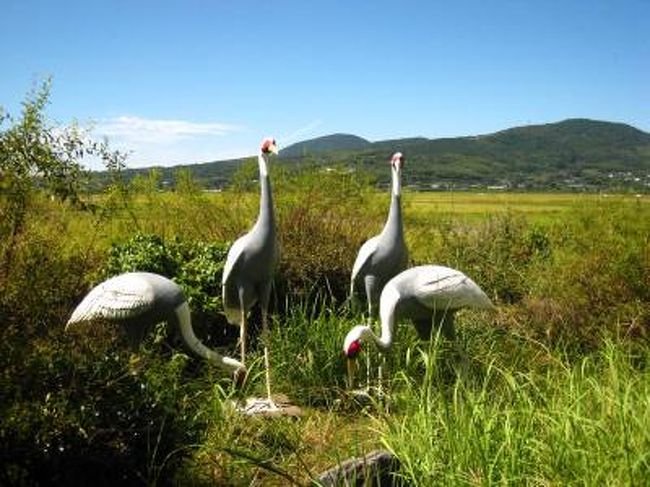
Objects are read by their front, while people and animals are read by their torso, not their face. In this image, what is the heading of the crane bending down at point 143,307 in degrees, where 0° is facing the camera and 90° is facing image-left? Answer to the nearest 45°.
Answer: approximately 270°

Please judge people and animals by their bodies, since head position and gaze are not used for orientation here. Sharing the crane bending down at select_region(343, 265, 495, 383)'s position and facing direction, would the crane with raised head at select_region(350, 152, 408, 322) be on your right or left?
on your right

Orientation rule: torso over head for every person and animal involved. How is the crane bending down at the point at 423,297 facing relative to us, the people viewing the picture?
facing to the left of the viewer

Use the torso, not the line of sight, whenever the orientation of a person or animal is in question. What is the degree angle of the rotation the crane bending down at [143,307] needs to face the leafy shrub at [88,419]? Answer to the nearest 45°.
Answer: approximately 90° to its right

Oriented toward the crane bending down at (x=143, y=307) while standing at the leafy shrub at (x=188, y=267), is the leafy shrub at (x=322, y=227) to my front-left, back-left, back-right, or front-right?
back-left

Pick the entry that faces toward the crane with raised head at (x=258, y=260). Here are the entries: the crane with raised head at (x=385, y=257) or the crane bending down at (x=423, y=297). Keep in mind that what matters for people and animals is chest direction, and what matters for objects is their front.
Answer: the crane bending down

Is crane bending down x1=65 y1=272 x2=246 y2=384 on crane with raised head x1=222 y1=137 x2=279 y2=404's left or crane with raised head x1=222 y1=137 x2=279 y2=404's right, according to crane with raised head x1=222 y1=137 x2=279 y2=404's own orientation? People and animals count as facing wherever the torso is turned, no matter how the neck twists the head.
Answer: on its right

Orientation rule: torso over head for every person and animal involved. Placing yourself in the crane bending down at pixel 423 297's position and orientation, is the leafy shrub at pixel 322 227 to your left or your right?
on your right

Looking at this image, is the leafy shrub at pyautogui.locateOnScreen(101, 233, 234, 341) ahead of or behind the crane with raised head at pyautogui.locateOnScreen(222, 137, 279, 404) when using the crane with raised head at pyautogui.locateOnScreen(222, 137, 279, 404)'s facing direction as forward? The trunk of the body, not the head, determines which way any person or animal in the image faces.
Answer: behind

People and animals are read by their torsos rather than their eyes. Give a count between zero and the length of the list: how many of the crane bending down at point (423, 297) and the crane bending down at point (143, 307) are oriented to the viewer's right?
1

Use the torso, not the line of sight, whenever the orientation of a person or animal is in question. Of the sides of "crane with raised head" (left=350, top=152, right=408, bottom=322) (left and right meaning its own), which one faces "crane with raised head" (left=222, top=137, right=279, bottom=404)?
right
